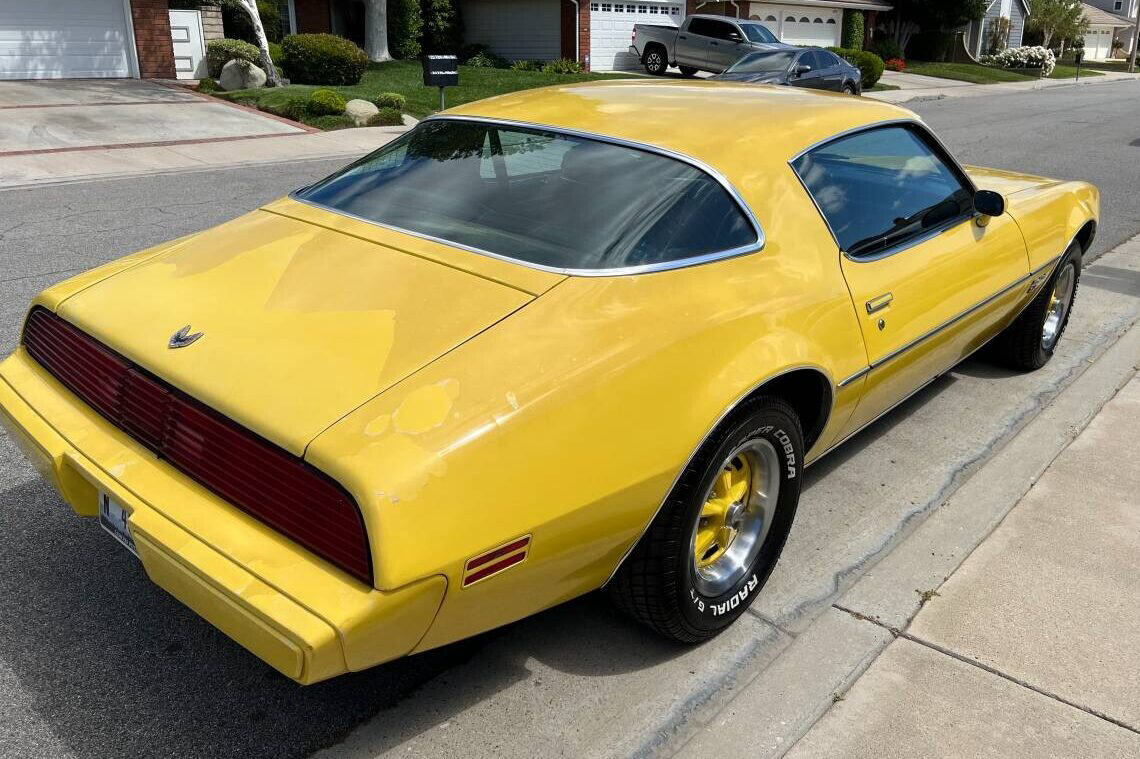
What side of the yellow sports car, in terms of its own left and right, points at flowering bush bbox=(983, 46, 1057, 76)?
front

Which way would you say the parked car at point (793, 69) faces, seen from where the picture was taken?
facing the viewer and to the left of the viewer

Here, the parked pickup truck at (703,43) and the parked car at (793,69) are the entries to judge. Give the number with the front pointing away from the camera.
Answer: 0

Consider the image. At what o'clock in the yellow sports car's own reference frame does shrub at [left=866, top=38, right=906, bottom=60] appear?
The shrub is roughly at 11 o'clock from the yellow sports car.

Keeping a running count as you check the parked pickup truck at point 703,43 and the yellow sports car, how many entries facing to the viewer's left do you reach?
0

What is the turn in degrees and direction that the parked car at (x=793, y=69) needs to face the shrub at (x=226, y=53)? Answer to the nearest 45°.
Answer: approximately 45° to its right

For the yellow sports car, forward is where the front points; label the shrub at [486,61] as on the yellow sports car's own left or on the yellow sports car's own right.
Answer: on the yellow sports car's own left

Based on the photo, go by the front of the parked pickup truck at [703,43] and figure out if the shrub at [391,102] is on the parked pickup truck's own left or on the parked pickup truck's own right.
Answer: on the parked pickup truck's own right

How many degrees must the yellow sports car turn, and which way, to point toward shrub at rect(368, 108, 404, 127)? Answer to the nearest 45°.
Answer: approximately 45° to its left

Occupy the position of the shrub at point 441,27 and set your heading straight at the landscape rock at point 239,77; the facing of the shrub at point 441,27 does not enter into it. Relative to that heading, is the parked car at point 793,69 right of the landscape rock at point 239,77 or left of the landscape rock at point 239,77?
left

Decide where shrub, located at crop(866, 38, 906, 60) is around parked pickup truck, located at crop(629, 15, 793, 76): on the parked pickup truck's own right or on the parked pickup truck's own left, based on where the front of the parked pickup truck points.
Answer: on the parked pickup truck's own left

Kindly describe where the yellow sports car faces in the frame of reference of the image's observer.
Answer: facing away from the viewer and to the right of the viewer

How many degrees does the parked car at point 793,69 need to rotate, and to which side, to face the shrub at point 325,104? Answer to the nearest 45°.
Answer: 0° — it already faces it

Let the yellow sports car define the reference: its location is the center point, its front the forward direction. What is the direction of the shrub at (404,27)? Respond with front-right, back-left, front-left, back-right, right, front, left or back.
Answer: front-left

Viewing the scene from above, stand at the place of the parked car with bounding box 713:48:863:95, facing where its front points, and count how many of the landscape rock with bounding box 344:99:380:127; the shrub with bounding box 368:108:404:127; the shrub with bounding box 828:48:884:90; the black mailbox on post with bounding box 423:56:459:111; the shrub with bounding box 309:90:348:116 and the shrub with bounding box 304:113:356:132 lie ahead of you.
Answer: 5
